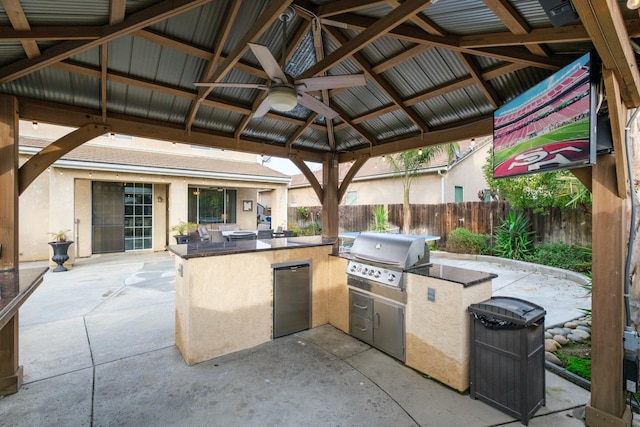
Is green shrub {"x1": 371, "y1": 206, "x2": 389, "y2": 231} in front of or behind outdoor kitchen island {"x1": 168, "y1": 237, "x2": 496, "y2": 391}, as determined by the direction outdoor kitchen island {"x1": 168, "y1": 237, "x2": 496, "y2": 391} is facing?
behind

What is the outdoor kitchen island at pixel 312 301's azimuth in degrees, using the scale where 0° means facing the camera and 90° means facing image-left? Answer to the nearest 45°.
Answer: approximately 0°

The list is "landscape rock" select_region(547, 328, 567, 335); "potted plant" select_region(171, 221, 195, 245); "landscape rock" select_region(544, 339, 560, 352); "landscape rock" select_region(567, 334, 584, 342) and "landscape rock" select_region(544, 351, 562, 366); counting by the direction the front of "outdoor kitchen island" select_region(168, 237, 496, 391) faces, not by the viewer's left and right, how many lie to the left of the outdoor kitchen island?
4

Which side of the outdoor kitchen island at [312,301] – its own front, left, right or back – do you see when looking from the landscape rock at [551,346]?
left

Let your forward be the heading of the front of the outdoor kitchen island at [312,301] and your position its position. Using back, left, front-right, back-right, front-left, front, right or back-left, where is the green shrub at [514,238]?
back-left

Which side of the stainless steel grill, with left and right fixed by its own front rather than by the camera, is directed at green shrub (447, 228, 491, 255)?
back

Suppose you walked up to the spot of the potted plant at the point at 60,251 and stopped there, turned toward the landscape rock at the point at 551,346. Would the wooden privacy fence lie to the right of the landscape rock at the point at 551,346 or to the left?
left

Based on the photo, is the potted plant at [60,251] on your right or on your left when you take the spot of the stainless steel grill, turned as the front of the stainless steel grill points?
on your right

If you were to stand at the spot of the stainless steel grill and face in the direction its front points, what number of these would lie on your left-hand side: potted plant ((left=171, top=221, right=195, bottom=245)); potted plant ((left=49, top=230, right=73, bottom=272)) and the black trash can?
1

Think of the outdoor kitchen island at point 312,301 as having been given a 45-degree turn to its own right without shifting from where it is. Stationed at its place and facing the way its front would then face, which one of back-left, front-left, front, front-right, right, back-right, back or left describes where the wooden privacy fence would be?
back

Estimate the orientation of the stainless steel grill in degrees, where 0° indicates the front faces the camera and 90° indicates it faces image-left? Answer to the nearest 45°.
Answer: approximately 45°

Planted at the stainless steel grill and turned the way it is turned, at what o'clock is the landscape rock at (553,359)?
The landscape rock is roughly at 7 o'clock from the stainless steel grill.

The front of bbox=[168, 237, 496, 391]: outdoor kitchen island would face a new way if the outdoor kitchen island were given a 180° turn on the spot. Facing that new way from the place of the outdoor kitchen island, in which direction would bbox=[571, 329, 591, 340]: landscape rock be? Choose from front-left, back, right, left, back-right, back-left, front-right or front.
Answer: right
